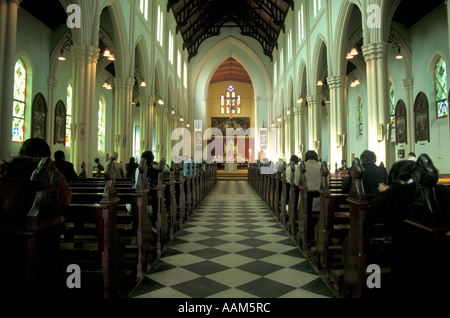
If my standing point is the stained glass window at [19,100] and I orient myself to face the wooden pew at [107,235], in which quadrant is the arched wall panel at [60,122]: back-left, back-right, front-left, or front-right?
back-left

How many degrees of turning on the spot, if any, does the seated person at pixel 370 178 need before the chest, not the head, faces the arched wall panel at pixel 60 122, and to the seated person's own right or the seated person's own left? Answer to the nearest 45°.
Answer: approximately 45° to the seated person's own left

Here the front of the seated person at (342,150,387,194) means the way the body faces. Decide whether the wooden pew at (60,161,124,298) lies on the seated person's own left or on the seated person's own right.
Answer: on the seated person's own left

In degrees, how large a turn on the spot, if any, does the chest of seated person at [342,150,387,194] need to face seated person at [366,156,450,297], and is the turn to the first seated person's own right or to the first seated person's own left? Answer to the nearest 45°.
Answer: approximately 135° to the first seated person's own left

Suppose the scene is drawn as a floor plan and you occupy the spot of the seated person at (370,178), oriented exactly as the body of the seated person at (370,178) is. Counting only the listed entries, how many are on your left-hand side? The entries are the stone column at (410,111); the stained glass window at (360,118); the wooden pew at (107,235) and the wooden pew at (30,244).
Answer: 2

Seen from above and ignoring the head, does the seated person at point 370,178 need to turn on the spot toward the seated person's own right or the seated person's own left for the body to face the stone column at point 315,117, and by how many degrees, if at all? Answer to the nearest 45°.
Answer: approximately 45° to the seated person's own right

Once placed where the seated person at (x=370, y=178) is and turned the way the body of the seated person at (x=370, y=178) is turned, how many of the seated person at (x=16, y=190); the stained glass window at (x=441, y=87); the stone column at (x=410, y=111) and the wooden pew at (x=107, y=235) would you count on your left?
2

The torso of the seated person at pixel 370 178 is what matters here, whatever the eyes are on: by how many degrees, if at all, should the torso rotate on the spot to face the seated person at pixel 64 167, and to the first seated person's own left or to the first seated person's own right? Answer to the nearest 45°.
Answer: approximately 45° to the first seated person's own left

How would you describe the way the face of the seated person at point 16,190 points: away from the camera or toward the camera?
away from the camera

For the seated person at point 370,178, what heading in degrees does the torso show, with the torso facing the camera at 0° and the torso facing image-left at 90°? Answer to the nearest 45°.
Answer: approximately 135°

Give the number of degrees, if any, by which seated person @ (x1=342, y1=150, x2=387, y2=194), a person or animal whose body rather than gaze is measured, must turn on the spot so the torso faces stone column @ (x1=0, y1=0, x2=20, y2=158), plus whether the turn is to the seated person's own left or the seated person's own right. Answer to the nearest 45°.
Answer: approximately 45° to the seated person's own left
